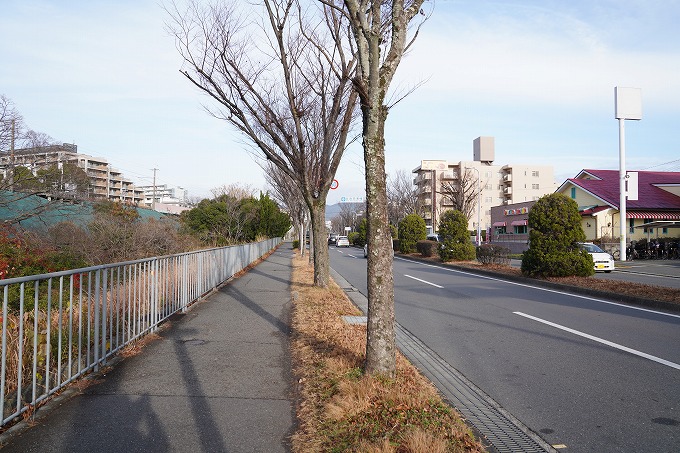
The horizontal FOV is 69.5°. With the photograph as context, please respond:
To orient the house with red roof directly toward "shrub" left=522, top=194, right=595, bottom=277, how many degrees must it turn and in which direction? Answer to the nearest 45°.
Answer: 0° — it already faces it

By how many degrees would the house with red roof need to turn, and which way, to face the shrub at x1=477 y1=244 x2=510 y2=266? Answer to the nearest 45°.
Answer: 0° — it already faces it

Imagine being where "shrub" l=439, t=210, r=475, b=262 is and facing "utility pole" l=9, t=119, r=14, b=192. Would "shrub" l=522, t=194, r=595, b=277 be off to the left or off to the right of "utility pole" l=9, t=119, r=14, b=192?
left

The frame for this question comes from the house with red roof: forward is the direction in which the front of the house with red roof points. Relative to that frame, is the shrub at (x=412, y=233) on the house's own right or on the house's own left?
on the house's own right

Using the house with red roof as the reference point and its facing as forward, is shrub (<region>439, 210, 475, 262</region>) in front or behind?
in front

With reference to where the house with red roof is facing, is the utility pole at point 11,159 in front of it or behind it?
in front

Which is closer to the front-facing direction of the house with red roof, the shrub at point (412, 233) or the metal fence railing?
the metal fence railing
